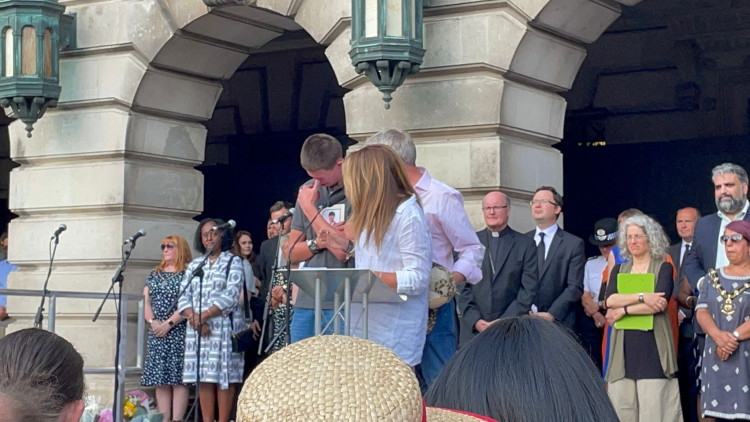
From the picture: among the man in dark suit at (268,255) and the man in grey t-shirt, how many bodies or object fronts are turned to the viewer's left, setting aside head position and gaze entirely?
0

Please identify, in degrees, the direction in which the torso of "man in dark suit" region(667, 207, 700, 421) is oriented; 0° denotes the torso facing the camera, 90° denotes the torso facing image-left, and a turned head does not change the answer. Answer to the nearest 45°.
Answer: approximately 45°

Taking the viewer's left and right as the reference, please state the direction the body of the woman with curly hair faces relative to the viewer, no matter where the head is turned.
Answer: facing the viewer and to the left of the viewer

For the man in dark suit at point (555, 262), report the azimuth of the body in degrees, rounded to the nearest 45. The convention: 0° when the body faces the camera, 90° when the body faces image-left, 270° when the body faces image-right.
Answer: approximately 45°
